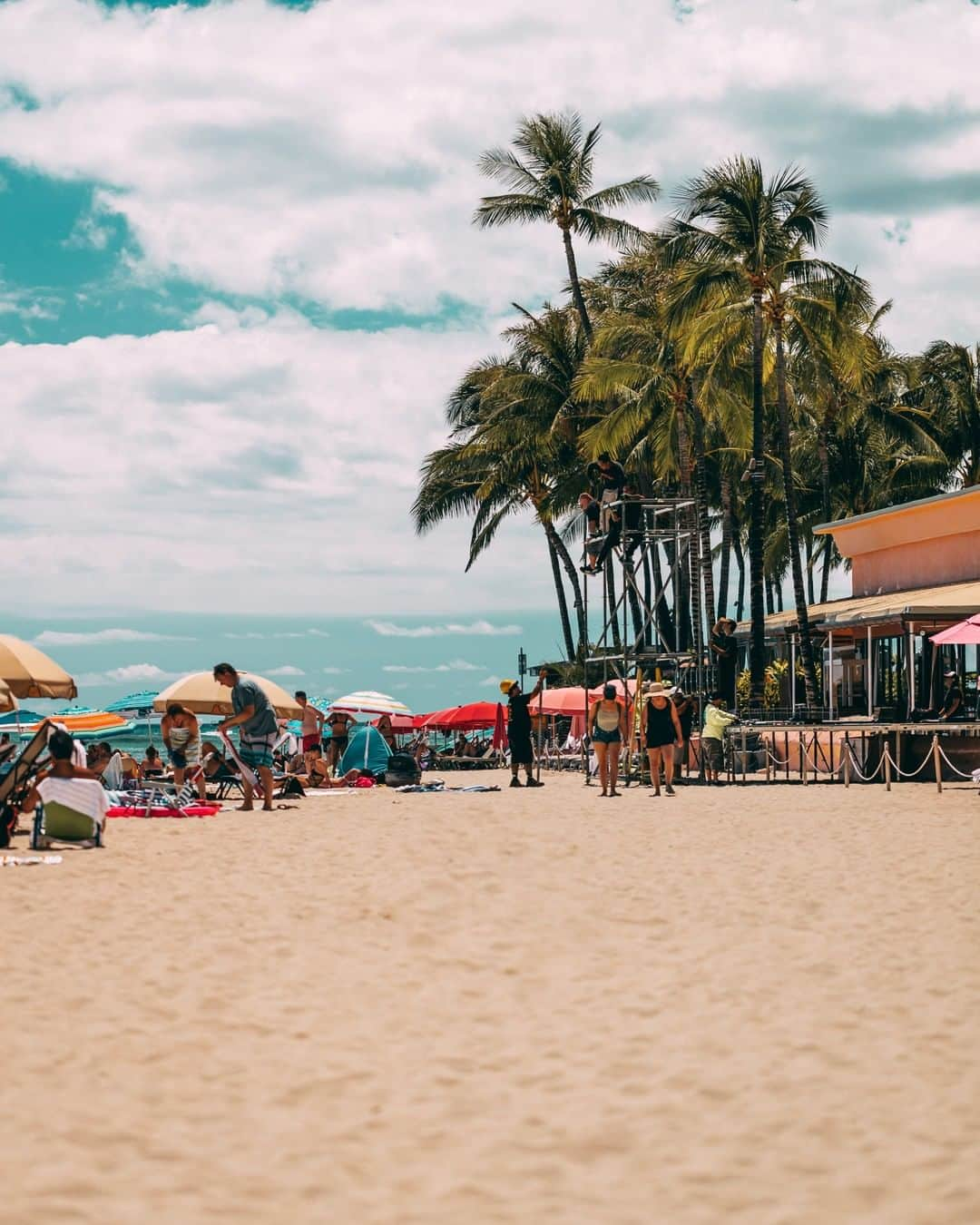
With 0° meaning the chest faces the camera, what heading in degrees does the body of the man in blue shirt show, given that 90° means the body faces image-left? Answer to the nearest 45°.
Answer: approximately 90°

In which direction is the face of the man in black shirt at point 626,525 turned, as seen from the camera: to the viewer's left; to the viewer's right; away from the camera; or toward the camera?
to the viewer's left

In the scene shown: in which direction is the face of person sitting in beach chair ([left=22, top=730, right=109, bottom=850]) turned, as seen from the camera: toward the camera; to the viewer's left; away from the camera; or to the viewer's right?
away from the camera

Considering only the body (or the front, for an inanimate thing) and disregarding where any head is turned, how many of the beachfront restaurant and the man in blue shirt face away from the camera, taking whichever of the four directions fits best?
0

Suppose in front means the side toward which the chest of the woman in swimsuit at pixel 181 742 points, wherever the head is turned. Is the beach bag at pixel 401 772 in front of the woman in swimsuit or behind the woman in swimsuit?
behind

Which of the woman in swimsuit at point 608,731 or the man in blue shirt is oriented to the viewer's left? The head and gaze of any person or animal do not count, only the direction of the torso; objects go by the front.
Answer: the man in blue shirt

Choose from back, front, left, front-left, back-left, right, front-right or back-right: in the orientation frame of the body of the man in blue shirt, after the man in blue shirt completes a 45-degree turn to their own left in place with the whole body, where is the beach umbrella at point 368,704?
back-right

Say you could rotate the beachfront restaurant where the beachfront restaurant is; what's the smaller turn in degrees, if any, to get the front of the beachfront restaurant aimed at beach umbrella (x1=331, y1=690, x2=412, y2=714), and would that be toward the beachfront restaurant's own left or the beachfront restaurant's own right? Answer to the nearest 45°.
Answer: approximately 45° to the beachfront restaurant's own right
